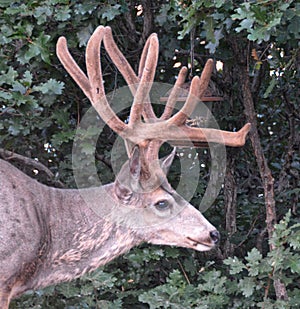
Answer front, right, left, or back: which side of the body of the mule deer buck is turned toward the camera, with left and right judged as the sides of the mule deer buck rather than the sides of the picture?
right
